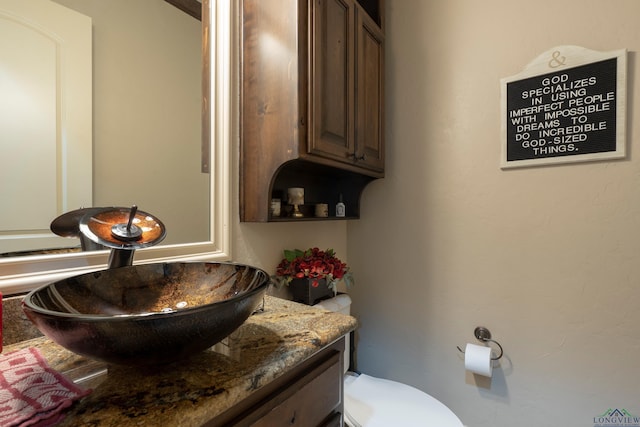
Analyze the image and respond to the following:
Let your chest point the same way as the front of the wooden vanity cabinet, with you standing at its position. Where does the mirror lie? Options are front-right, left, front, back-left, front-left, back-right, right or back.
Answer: back

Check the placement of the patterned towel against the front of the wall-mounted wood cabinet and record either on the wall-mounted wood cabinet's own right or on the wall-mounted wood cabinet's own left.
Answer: on the wall-mounted wood cabinet's own right

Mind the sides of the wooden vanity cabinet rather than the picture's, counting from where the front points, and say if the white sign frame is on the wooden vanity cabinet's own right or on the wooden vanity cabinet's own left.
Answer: on the wooden vanity cabinet's own left

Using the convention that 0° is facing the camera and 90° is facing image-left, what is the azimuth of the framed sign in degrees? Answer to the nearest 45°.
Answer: approximately 45°

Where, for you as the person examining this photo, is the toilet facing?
facing the viewer and to the right of the viewer

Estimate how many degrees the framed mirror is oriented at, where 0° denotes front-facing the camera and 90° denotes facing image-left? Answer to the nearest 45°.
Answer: approximately 315°

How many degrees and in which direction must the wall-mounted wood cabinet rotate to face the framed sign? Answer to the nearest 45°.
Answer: approximately 45° to its left
